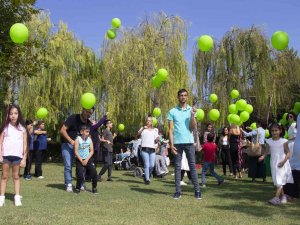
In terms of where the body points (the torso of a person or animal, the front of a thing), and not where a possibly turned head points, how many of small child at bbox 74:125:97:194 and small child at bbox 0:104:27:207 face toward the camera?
2

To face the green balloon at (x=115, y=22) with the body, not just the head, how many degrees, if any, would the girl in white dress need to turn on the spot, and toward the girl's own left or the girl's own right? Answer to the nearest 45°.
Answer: approximately 90° to the girl's own right

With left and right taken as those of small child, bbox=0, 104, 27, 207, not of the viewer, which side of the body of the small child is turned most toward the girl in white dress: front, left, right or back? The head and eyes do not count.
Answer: left

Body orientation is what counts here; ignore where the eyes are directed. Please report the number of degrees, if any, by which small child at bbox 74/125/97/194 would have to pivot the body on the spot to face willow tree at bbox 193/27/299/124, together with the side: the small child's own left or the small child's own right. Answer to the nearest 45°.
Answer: approximately 135° to the small child's own left

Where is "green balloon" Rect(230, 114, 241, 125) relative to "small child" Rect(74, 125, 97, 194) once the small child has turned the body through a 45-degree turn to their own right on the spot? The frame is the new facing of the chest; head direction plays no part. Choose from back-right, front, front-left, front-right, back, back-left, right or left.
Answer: back

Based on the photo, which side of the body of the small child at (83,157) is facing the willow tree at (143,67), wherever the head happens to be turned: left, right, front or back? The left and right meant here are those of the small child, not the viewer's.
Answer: back

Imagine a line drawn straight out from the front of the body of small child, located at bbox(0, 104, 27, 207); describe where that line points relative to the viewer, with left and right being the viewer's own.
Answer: facing the viewer

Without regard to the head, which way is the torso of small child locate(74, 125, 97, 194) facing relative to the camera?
toward the camera

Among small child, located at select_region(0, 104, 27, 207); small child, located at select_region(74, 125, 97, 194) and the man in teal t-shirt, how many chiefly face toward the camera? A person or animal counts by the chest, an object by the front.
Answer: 3

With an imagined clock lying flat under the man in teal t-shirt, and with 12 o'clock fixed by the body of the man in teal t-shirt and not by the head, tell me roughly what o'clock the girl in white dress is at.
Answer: The girl in white dress is roughly at 9 o'clock from the man in teal t-shirt.

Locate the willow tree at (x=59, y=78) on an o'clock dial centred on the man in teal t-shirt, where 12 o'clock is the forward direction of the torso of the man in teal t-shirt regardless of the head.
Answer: The willow tree is roughly at 5 o'clock from the man in teal t-shirt.
